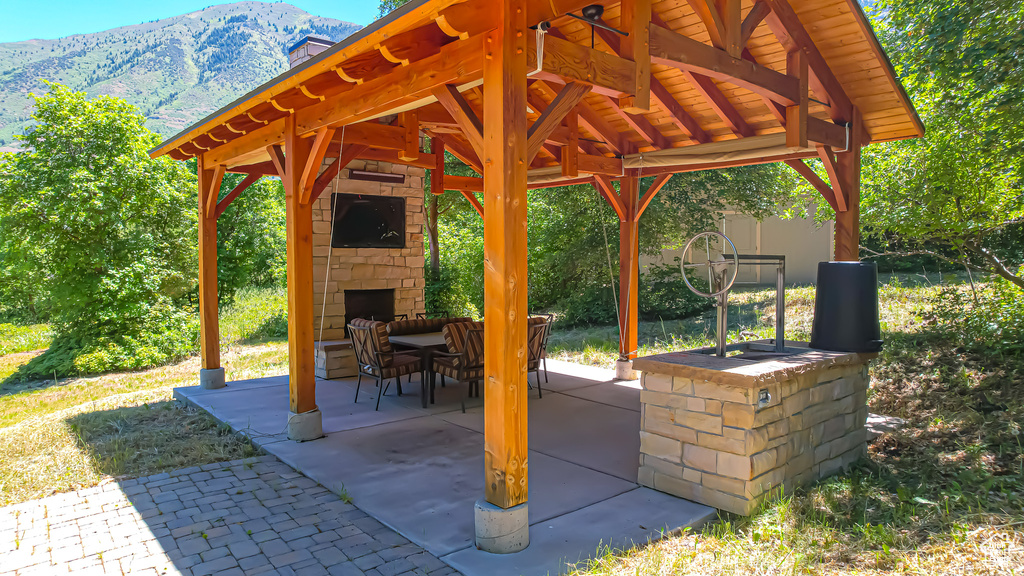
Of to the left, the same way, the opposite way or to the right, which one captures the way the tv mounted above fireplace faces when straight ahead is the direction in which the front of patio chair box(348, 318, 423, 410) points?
to the right

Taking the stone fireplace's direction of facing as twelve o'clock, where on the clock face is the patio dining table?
The patio dining table is roughly at 1 o'clock from the stone fireplace.

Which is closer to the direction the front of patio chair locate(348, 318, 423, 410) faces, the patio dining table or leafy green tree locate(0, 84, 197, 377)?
the patio dining table

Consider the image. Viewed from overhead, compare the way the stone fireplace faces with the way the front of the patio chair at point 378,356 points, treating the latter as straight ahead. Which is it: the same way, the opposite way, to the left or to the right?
to the right

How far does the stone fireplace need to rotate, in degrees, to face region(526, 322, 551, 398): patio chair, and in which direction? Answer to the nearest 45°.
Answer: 0° — it already faces it

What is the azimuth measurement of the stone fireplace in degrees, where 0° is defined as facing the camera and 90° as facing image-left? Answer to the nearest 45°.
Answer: approximately 315°

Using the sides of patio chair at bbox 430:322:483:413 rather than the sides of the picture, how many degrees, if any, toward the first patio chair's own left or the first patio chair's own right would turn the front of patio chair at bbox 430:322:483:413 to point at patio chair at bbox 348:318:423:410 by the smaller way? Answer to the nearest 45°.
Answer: approximately 45° to the first patio chair's own left

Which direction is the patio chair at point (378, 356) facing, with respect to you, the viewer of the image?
facing away from the viewer and to the right of the viewer
